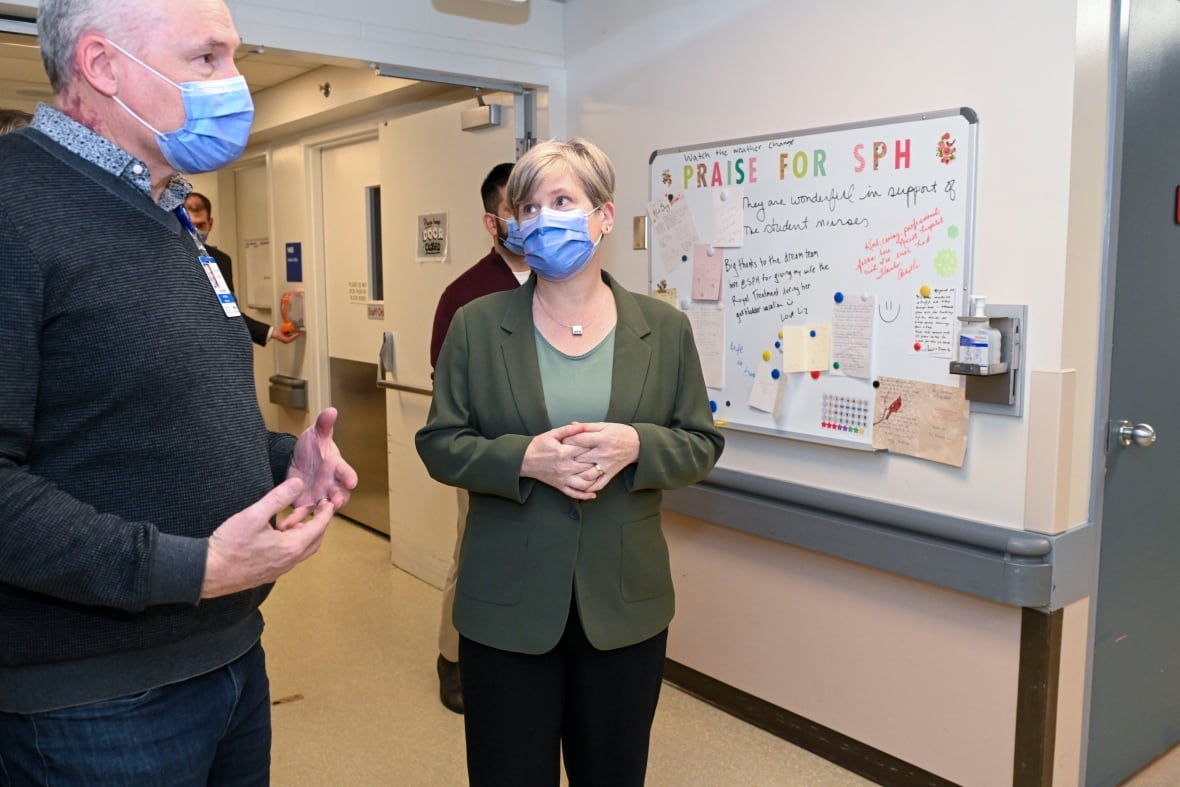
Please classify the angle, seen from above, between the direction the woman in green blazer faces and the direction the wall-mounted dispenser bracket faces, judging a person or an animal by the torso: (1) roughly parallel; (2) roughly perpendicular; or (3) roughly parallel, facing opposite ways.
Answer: roughly perpendicular

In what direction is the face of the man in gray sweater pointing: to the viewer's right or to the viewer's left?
to the viewer's right

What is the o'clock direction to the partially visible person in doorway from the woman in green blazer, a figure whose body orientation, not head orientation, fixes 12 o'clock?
The partially visible person in doorway is roughly at 5 o'clock from the woman in green blazer.

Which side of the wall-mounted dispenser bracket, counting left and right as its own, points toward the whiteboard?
right

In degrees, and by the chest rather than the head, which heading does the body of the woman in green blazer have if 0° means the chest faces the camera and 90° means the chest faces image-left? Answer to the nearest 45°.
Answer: approximately 0°

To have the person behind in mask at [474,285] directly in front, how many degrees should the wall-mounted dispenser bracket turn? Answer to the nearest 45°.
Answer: approximately 45° to its right

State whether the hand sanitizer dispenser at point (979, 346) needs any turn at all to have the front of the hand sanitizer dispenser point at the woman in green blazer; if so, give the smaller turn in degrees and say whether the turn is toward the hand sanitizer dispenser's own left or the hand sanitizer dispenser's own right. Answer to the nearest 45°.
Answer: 0° — it already faces them
